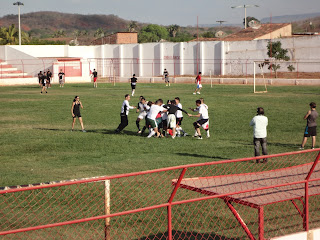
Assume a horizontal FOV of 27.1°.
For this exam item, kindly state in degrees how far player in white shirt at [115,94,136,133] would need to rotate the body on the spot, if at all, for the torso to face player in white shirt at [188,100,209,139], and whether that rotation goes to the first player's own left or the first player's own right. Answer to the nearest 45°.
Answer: approximately 45° to the first player's own right

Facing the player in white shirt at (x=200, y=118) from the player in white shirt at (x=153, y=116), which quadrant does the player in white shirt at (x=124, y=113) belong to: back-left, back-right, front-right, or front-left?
back-left

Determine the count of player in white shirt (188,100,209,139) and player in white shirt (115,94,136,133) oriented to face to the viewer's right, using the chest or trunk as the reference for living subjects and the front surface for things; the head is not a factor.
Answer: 1

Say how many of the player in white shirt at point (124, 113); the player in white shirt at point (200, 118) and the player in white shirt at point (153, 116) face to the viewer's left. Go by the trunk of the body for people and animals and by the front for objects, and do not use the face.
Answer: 1

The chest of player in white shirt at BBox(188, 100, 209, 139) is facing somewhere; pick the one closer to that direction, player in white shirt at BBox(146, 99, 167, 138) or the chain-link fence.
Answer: the player in white shirt

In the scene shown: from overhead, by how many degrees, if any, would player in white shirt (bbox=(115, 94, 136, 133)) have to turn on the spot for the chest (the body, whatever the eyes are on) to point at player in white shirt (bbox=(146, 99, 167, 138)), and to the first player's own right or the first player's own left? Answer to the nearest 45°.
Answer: approximately 45° to the first player's own right

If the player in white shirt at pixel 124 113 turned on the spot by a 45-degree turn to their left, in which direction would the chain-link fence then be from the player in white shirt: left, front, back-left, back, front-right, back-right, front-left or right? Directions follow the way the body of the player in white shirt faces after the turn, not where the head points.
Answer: back-right

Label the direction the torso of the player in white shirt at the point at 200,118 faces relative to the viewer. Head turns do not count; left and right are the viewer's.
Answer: facing to the left of the viewer

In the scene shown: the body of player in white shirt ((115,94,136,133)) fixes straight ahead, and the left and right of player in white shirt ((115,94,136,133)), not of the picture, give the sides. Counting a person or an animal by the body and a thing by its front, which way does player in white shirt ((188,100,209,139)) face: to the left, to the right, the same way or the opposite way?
the opposite way

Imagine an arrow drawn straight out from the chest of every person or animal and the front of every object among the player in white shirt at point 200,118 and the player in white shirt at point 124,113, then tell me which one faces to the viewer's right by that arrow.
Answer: the player in white shirt at point 124,113

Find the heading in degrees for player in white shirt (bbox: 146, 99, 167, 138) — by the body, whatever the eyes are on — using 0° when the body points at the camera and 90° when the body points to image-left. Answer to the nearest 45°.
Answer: approximately 225°

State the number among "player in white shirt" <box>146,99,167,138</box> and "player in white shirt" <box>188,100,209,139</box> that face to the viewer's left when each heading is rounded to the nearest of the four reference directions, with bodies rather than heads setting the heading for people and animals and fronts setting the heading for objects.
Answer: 1

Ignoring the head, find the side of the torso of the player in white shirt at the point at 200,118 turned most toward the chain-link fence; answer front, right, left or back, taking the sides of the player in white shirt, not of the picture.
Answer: left

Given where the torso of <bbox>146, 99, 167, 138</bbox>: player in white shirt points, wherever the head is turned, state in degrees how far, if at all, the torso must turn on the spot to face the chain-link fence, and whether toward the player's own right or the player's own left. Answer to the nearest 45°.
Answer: approximately 135° to the player's own right

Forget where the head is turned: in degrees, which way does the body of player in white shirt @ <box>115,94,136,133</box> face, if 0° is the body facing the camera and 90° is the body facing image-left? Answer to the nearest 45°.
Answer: approximately 270°
